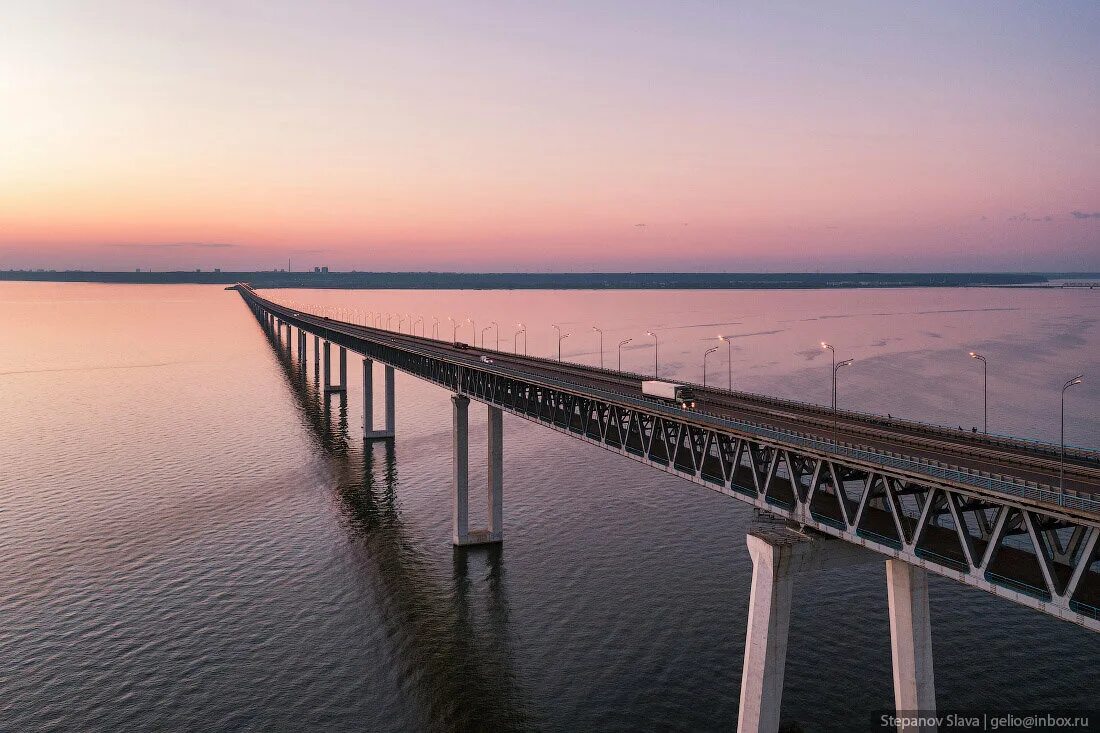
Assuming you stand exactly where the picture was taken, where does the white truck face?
facing the viewer and to the right of the viewer
